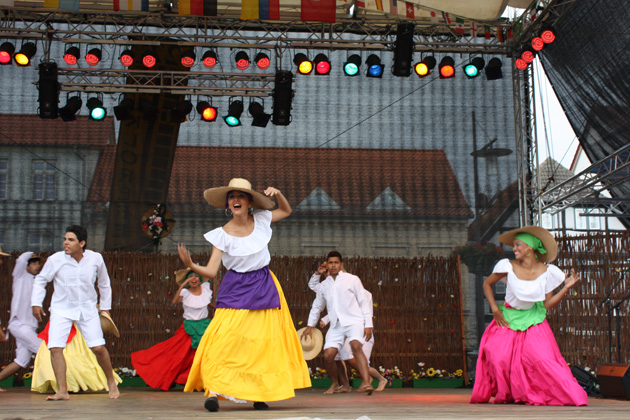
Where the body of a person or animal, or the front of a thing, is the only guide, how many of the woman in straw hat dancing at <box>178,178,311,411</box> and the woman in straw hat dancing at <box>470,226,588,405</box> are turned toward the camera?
2

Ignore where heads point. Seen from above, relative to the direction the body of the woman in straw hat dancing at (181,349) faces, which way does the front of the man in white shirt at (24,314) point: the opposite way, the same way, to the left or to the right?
to the left

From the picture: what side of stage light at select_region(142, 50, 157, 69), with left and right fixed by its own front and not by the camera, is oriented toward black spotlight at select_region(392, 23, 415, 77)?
left

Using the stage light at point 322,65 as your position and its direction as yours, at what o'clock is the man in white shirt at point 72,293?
The man in white shirt is roughly at 1 o'clock from the stage light.

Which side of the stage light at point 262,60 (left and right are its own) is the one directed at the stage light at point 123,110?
right

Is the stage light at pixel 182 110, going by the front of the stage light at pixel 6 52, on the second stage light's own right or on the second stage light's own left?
on the second stage light's own left

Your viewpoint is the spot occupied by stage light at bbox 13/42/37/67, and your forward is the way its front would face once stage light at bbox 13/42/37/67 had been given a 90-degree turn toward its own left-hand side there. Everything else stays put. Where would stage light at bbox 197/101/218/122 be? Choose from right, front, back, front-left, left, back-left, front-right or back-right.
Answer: front-left
